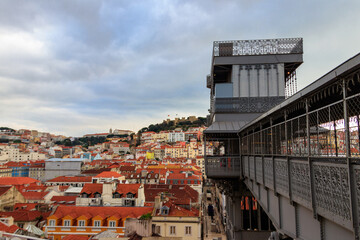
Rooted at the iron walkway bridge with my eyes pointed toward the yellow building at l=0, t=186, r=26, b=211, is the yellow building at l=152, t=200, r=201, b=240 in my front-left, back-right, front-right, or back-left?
front-right

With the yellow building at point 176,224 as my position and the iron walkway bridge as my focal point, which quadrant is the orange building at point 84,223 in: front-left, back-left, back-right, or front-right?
back-right

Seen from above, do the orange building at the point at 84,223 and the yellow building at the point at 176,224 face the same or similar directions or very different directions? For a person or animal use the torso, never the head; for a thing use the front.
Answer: same or similar directions

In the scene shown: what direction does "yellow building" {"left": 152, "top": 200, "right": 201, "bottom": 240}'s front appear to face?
toward the camera

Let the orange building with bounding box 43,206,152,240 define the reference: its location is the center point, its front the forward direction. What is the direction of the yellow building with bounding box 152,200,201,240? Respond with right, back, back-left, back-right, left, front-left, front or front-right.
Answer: front-left

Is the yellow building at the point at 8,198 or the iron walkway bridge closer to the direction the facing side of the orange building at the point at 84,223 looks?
the iron walkway bridge

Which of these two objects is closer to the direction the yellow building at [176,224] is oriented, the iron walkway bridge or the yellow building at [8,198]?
the iron walkway bridge

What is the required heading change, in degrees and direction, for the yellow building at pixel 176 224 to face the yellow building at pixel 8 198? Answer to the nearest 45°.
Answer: approximately 135° to its right

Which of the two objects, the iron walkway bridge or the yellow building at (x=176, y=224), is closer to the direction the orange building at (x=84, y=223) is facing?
the iron walkway bridge

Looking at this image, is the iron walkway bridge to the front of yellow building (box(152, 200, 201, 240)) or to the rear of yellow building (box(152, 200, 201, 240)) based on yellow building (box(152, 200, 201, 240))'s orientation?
to the front

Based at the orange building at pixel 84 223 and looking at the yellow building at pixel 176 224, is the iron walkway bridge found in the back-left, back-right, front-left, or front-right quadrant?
front-right

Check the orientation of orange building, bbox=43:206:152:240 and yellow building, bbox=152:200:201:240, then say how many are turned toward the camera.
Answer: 2

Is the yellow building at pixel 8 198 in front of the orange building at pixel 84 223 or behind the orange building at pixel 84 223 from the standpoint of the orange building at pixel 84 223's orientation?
behind

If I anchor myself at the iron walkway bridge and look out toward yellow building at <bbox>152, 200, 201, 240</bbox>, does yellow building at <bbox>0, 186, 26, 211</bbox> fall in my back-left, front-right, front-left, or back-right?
front-left

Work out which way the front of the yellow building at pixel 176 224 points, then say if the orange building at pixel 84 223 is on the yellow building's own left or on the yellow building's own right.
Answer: on the yellow building's own right

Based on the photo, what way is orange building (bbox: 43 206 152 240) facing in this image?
toward the camera
